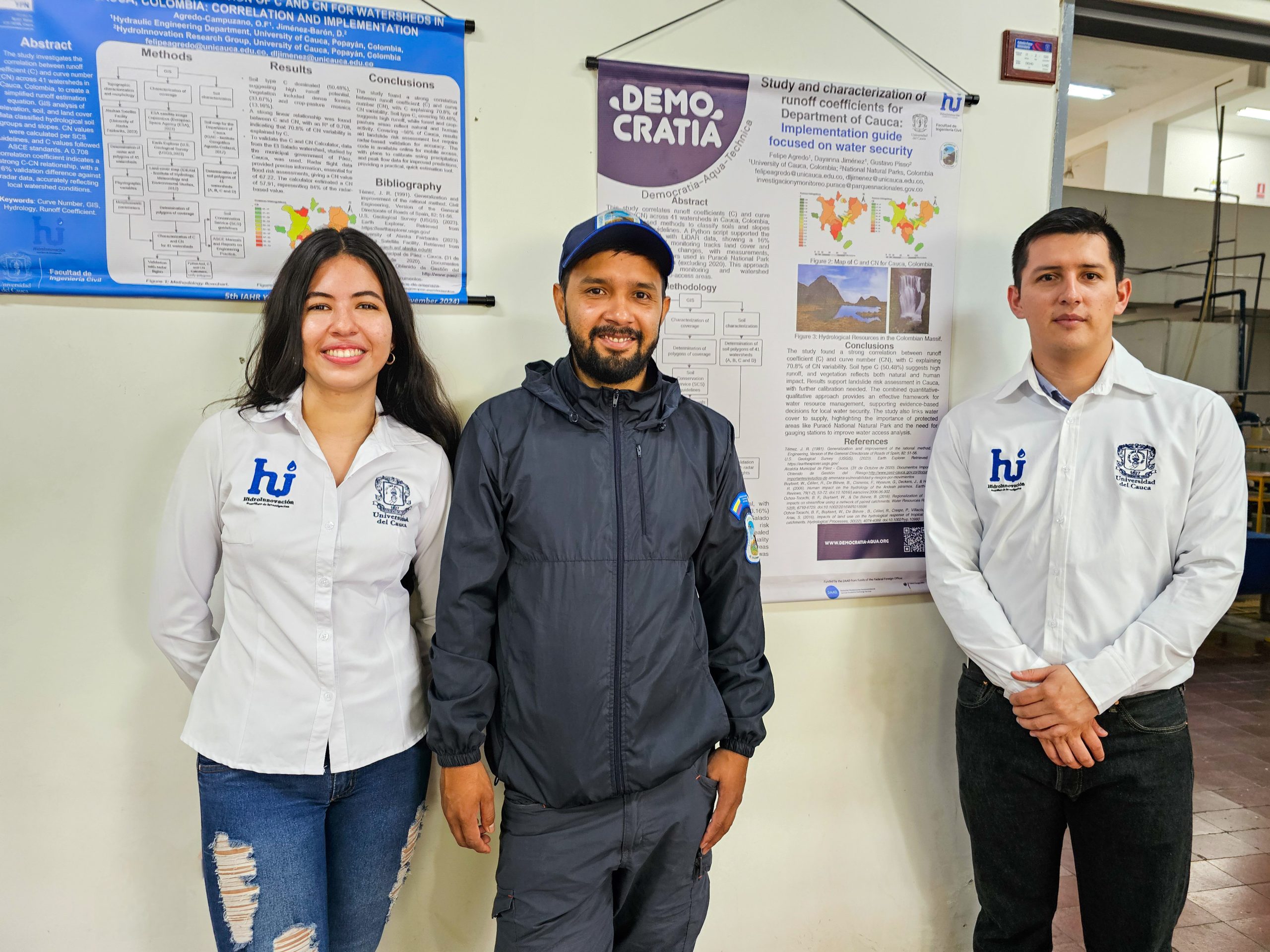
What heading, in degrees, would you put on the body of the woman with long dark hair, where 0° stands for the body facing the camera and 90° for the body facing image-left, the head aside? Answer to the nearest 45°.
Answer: approximately 0°

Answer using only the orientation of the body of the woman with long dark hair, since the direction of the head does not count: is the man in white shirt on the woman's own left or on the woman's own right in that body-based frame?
on the woman's own left

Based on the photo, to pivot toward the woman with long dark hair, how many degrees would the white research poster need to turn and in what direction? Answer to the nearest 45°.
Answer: approximately 45° to its right
